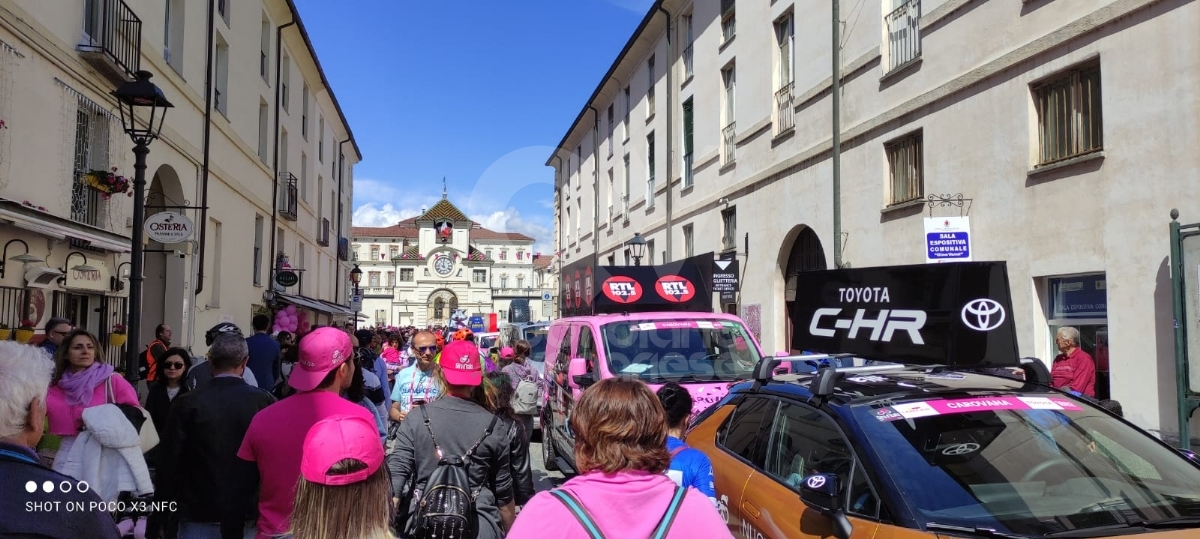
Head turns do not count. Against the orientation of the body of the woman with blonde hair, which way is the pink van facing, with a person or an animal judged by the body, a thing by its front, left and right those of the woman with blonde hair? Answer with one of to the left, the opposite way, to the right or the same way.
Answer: the opposite way

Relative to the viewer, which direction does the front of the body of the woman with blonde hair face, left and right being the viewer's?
facing away from the viewer

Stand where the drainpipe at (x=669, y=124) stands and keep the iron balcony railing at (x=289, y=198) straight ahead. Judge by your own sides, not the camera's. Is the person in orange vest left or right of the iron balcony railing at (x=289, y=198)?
left

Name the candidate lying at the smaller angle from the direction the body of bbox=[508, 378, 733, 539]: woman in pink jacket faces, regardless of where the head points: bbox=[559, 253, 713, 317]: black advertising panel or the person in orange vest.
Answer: the black advertising panel

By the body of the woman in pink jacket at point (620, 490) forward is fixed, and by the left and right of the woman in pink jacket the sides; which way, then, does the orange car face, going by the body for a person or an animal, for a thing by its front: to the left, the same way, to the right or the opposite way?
the opposite way

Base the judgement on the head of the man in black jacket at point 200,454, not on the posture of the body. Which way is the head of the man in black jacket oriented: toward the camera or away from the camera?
away from the camera

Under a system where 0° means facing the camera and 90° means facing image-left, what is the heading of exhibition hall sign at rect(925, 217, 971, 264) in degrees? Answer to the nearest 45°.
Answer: approximately 0°

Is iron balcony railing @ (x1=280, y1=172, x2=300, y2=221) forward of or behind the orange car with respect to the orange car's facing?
behind

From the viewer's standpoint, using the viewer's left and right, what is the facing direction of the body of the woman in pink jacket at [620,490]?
facing away from the viewer

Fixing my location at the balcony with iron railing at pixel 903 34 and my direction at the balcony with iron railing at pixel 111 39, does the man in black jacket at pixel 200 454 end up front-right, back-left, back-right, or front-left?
front-left

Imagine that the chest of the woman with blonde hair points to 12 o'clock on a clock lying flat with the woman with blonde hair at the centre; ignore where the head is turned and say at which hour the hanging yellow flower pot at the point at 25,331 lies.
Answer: The hanging yellow flower pot is roughly at 11 o'clock from the woman with blonde hair.

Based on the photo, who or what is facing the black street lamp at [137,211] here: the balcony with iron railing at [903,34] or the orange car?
the balcony with iron railing

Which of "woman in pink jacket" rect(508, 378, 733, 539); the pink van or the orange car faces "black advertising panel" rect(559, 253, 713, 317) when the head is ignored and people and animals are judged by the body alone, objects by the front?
the woman in pink jacket

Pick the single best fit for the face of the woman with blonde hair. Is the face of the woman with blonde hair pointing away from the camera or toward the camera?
away from the camera

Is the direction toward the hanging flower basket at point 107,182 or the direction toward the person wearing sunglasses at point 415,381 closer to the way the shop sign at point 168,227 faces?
the person wearing sunglasses

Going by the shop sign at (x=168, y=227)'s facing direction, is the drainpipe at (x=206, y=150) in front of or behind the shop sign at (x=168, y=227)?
behind

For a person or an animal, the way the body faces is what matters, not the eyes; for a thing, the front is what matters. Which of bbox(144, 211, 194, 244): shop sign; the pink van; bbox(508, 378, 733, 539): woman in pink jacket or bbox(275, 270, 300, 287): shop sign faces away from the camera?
the woman in pink jacket
